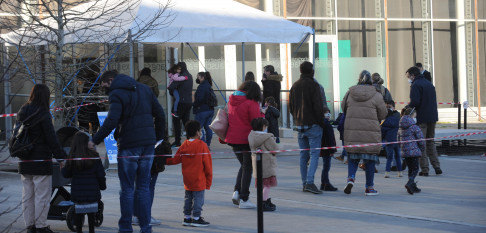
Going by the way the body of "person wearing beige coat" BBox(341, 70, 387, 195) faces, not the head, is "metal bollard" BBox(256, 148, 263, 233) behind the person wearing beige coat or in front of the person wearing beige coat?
behind

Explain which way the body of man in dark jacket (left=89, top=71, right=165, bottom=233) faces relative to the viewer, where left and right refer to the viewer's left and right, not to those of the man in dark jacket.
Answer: facing away from the viewer and to the left of the viewer

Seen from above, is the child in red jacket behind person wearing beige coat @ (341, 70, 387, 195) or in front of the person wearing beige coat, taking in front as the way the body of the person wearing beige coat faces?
behind

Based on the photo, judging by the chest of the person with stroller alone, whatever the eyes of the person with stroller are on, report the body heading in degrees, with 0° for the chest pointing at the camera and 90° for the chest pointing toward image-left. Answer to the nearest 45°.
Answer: approximately 225°

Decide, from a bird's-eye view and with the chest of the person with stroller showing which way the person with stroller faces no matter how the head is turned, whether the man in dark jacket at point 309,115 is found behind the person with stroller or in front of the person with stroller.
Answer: in front

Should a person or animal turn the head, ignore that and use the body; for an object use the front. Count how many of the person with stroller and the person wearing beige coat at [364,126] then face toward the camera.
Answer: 0

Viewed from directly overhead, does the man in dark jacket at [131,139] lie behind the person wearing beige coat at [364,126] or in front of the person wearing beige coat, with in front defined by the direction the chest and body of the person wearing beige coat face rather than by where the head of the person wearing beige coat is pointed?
behind

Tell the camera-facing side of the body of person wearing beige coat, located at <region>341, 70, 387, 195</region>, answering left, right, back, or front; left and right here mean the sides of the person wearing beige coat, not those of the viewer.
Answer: back
